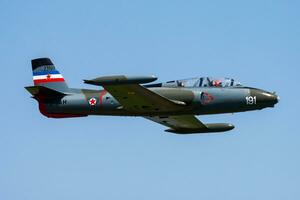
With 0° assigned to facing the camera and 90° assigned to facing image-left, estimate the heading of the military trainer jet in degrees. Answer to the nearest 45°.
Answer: approximately 270°
